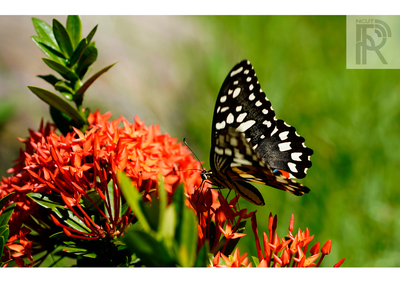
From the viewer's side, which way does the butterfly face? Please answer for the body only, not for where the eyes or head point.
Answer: to the viewer's left
